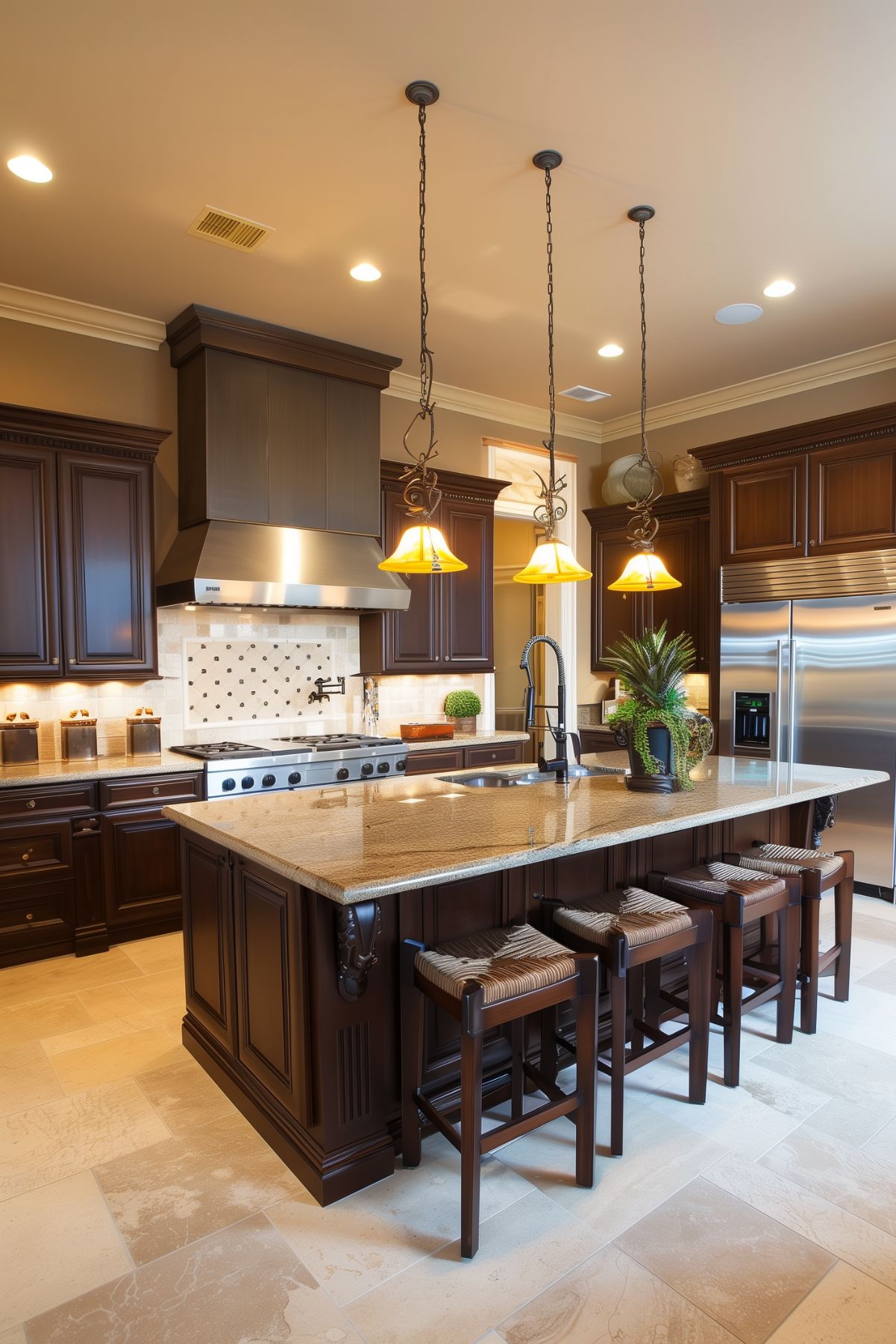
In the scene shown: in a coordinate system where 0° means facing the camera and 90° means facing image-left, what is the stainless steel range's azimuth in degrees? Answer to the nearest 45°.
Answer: approximately 315°

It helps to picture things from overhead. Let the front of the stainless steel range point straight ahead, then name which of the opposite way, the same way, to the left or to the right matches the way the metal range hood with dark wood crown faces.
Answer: the same way

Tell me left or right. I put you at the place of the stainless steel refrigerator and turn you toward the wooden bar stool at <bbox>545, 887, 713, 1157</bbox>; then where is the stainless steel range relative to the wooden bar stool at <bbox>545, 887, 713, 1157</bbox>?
right

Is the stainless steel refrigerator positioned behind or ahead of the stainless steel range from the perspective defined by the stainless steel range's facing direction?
ahead

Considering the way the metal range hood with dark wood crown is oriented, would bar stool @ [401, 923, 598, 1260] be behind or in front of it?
in front

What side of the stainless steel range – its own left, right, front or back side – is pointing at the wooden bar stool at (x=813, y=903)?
front

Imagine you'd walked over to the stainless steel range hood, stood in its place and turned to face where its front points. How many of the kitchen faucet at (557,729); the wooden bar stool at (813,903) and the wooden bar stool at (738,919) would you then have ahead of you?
3

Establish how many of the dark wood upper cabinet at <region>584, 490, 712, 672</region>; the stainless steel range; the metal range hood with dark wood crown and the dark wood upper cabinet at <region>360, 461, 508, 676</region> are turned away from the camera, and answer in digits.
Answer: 0

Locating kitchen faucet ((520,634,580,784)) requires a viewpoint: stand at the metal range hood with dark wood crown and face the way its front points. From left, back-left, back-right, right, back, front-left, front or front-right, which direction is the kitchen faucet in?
front

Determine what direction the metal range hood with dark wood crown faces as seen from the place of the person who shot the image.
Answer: facing the viewer and to the right of the viewer

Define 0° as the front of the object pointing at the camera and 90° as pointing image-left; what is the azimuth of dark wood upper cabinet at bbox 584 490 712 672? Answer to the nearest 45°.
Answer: approximately 45°

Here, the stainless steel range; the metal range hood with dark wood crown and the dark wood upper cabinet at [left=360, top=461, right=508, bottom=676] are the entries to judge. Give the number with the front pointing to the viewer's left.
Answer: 0

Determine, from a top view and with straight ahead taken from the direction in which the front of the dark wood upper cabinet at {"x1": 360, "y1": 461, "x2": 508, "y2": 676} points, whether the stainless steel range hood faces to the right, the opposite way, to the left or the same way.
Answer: the same way

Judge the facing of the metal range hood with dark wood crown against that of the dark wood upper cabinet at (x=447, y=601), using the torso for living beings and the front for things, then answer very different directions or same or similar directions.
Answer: same or similar directions

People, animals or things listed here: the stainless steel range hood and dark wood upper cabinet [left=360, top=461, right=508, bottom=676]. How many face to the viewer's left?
0
